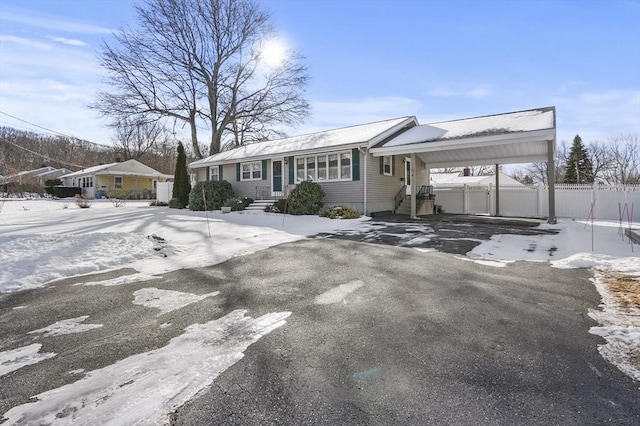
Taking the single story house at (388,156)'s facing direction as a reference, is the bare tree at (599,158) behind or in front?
behind

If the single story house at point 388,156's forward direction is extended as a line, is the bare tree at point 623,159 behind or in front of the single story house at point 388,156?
behind

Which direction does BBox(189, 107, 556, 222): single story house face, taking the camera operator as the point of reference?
facing the viewer and to the left of the viewer

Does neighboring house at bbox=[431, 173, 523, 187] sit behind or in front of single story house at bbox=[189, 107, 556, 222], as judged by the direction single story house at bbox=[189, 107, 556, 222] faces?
behind

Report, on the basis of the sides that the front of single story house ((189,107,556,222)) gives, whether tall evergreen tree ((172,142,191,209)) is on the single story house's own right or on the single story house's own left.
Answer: on the single story house's own right

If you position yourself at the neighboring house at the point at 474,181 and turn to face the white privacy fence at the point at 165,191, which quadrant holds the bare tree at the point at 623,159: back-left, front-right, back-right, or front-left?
back-right

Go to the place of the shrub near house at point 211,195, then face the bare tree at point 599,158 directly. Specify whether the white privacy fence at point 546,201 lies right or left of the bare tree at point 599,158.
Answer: right

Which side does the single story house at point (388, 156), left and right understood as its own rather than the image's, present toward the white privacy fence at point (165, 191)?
right

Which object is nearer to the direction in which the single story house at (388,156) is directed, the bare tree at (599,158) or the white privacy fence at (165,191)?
the white privacy fence

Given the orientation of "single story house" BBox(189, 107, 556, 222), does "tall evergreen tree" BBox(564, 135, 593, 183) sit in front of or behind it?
behind

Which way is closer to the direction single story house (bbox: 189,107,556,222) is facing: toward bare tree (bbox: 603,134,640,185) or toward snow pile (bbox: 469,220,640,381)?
the snow pile

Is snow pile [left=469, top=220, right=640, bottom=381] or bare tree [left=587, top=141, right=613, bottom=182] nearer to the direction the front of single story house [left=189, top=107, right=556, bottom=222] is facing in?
the snow pile

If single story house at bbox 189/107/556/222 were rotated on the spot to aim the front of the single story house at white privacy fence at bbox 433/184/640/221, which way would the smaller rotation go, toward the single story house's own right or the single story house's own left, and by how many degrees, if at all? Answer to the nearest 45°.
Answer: approximately 135° to the single story house's own left
